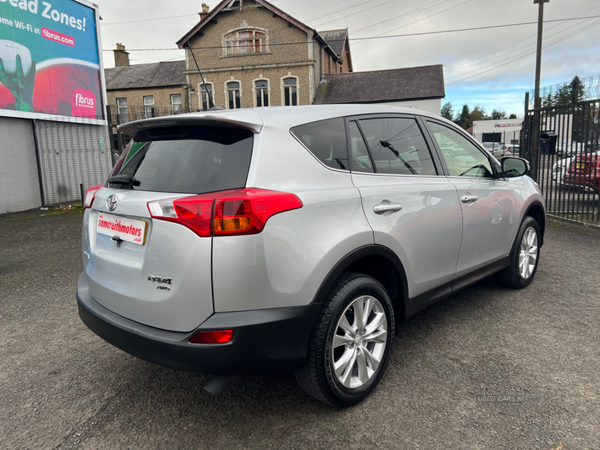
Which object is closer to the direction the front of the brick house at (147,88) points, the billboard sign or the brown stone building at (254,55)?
the billboard sign

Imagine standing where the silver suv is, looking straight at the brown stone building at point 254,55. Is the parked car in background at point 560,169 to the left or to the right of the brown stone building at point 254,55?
right

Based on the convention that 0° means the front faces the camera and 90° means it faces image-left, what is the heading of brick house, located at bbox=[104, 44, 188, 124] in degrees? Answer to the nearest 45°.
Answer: approximately 0°

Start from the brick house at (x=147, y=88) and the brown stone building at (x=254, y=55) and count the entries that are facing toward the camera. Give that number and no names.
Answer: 2

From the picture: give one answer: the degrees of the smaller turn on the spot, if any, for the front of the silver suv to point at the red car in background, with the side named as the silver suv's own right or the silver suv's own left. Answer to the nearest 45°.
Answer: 0° — it already faces it

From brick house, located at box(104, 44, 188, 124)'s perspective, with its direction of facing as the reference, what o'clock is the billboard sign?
The billboard sign is roughly at 12 o'clock from the brick house.

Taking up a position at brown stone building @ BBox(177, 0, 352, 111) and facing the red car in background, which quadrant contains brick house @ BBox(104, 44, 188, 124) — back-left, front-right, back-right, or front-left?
back-right

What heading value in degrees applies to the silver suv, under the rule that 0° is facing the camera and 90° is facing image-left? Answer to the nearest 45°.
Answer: approximately 225°
